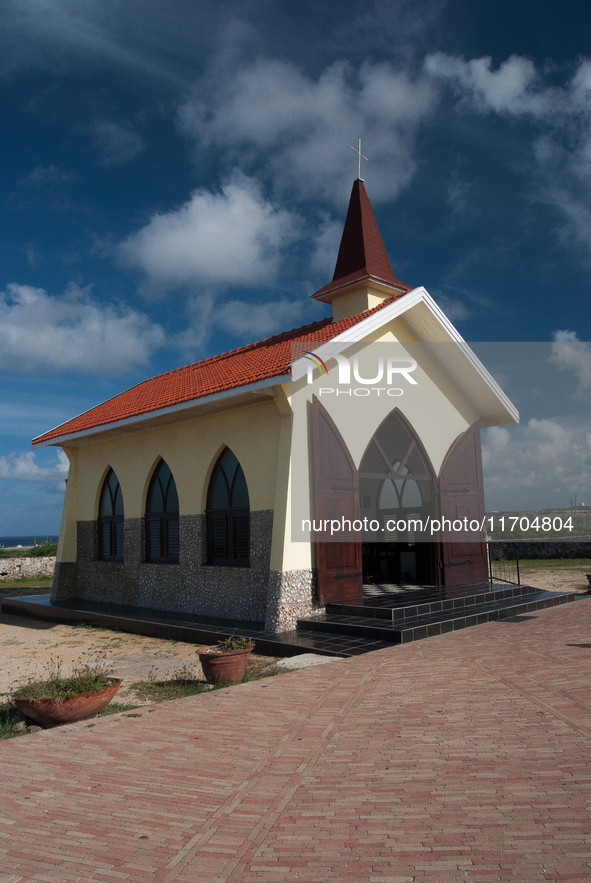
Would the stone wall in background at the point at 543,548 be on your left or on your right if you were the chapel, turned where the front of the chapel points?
on your left

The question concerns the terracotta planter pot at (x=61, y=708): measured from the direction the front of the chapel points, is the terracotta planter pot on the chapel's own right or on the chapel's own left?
on the chapel's own right

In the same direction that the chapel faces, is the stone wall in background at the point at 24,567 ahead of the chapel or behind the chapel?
behind

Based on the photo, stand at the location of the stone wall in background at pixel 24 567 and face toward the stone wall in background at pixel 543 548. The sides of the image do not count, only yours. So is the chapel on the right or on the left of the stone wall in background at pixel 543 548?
right

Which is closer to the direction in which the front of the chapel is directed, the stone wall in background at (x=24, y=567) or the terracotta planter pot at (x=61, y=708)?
the terracotta planter pot

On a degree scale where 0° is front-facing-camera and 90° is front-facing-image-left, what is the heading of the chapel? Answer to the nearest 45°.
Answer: approximately 315°
